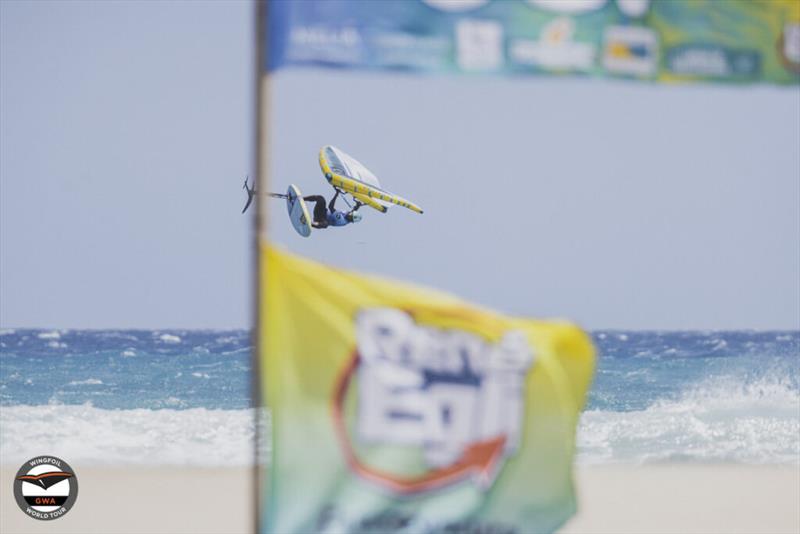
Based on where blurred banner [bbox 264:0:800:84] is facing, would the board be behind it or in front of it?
behind

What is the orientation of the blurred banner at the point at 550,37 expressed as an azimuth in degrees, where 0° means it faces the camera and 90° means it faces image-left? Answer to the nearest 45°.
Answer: approximately 0°

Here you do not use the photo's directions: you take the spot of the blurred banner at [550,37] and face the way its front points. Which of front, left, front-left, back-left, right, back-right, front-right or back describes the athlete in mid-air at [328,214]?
back

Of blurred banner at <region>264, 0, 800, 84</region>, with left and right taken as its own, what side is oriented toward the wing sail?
back
